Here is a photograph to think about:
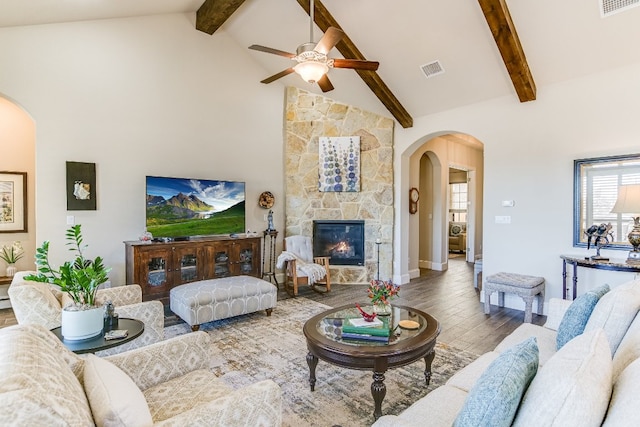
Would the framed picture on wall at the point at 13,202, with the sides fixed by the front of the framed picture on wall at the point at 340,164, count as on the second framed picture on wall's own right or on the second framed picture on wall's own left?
on the second framed picture on wall's own right

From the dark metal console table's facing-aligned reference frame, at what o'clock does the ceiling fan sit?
The ceiling fan is roughly at 12 o'clock from the dark metal console table.

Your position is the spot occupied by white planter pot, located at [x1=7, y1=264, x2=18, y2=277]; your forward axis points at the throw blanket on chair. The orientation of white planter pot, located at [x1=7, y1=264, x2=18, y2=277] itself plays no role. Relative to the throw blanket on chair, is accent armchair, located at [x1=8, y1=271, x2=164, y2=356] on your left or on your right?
right

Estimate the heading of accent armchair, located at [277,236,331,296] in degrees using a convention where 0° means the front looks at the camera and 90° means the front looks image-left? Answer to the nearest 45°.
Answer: approximately 315°

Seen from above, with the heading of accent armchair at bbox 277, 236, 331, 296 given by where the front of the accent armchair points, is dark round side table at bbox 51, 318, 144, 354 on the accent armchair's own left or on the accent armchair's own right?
on the accent armchair's own right

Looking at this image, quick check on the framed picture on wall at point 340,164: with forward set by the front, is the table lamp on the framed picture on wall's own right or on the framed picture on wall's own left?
on the framed picture on wall's own left
